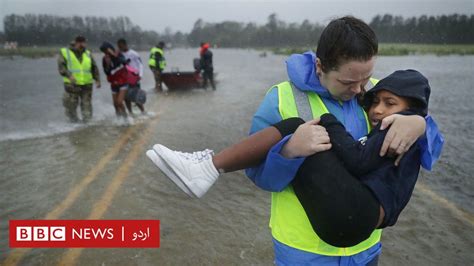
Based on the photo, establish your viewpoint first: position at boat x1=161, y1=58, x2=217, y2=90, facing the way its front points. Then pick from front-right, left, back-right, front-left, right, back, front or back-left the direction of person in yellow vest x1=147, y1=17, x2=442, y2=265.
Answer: left

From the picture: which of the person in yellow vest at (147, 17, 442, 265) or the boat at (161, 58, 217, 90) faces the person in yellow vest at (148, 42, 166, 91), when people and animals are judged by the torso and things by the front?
the boat

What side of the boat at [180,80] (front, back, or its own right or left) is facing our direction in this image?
left

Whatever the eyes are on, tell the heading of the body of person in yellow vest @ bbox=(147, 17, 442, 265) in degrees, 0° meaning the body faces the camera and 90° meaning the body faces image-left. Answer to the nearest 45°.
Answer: approximately 315°

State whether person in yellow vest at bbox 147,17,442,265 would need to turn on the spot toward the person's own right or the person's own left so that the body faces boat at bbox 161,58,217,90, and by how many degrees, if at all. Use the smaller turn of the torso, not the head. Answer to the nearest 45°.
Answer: approximately 135° to the person's own left

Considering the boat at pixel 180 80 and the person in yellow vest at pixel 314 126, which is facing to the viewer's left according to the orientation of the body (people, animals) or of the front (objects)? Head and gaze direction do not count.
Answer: the boat

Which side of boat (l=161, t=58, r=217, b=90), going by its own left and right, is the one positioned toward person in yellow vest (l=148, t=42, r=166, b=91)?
front

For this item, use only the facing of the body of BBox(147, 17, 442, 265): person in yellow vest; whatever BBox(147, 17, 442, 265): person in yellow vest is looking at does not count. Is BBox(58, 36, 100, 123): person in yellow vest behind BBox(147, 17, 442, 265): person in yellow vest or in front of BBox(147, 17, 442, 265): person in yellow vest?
behind

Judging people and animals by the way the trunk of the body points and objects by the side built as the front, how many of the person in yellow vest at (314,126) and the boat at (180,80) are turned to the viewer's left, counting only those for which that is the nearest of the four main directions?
1

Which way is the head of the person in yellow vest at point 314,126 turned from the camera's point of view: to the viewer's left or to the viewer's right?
to the viewer's right

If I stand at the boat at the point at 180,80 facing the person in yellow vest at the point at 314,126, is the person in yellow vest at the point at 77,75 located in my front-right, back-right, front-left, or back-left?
front-right
